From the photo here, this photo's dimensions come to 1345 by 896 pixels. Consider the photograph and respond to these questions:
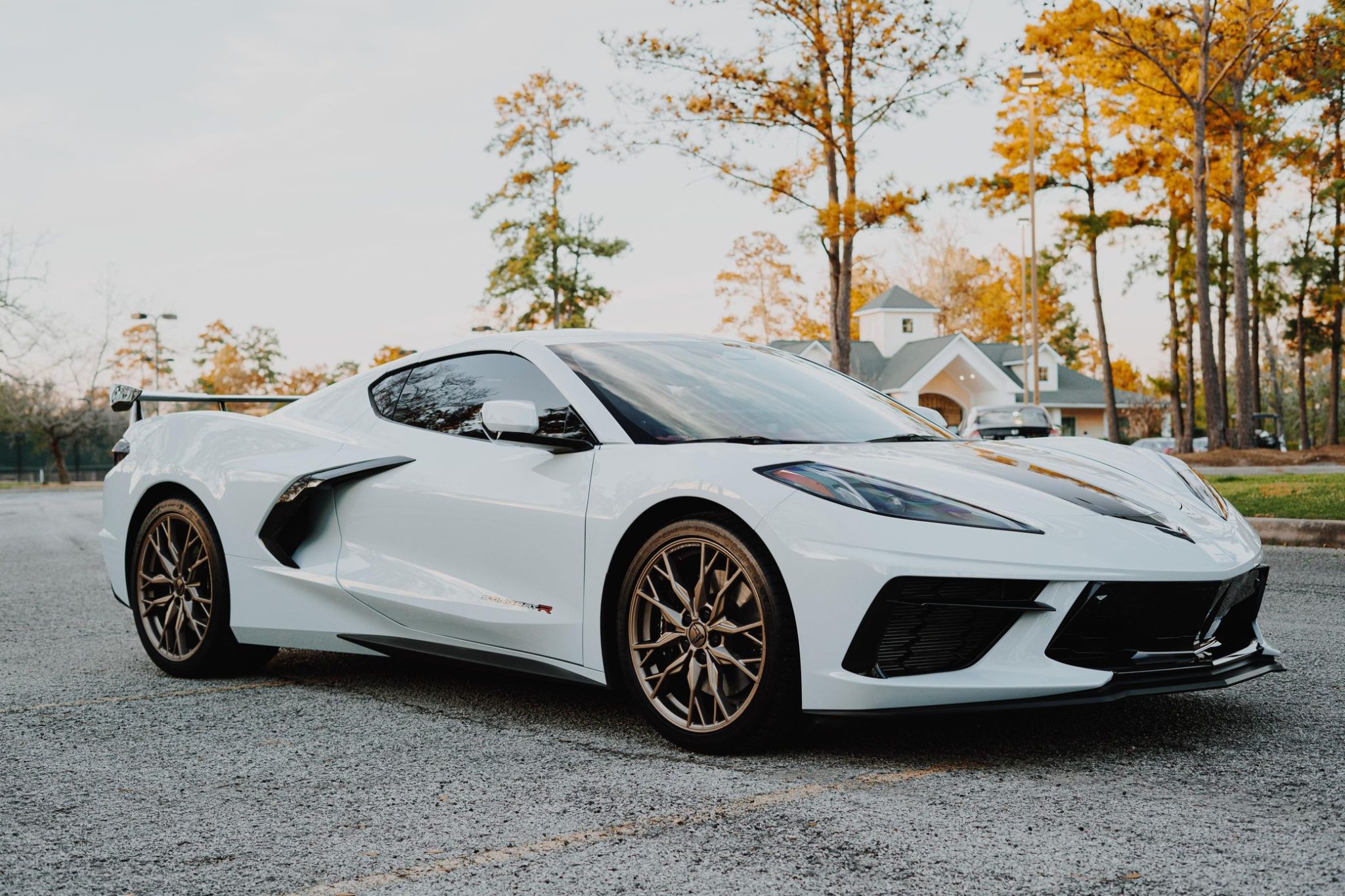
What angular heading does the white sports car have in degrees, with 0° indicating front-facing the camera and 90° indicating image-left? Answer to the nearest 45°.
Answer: approximately 315°

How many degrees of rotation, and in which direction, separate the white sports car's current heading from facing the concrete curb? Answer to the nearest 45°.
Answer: approximately 90° to its left

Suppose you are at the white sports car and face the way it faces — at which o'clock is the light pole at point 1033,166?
The light pole is roughly at 8 o'clock from the white sports car.

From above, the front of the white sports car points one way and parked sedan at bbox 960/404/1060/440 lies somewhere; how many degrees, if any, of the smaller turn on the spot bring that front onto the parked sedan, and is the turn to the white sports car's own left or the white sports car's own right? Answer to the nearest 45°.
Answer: approximately 135° to the white sports car's own left
